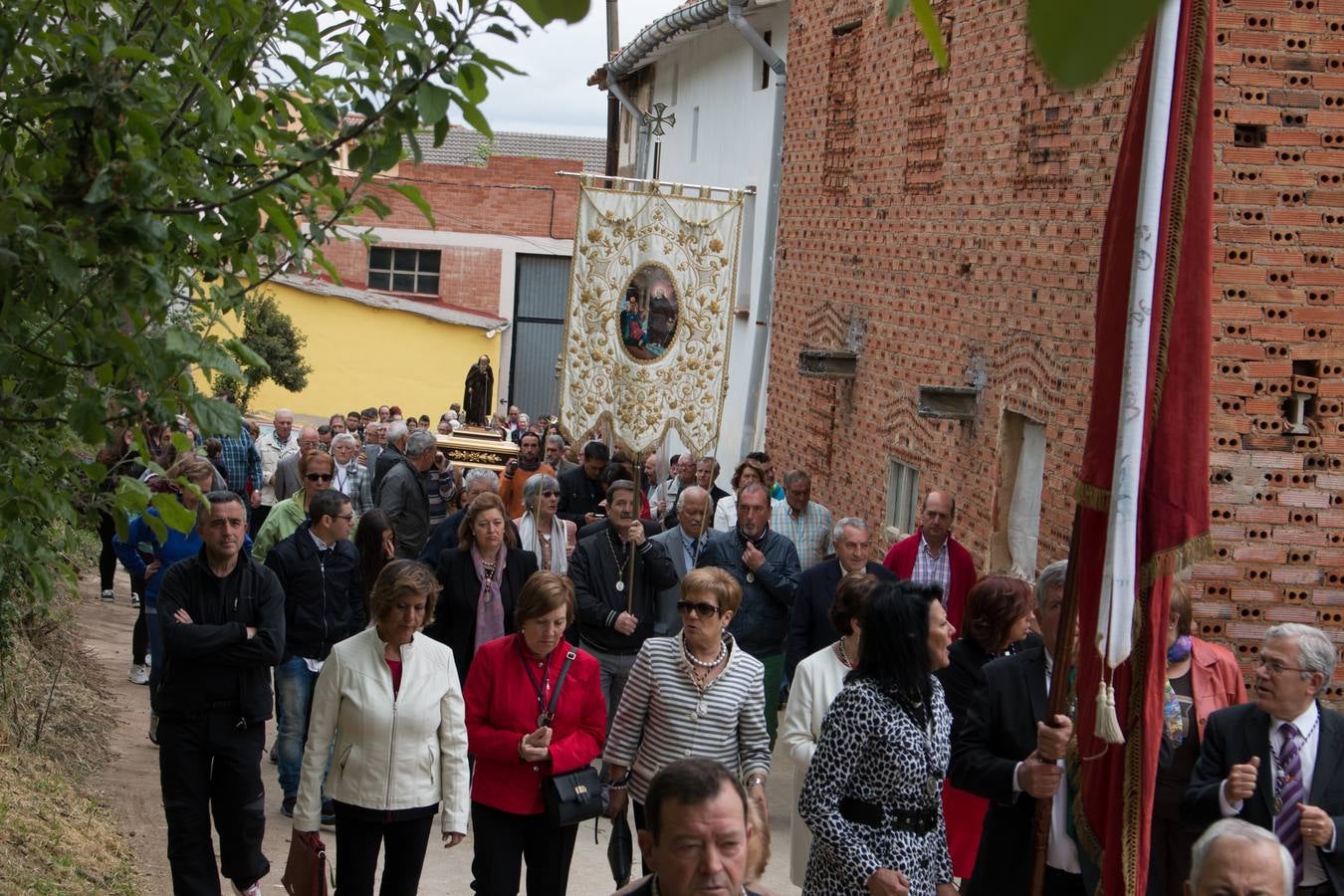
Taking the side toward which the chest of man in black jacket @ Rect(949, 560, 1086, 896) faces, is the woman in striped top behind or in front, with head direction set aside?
behind

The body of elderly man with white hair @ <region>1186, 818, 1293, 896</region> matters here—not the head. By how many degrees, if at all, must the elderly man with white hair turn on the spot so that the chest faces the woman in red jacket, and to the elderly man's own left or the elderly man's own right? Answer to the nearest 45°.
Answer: approximately 135° to the elderly man's own right

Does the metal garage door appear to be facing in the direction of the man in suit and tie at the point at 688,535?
yes

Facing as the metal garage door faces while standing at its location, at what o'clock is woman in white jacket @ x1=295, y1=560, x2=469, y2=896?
The woman in white jacket is roughly at 12 o'clock from the metal garage door.

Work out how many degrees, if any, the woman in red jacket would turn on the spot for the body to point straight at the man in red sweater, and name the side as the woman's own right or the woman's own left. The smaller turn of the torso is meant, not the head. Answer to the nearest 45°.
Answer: approximately 135° to the woman's own left

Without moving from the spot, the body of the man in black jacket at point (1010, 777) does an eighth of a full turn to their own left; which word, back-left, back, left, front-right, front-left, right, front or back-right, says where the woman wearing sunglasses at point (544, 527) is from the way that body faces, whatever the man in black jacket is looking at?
back-left

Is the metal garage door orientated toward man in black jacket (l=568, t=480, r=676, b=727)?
yes

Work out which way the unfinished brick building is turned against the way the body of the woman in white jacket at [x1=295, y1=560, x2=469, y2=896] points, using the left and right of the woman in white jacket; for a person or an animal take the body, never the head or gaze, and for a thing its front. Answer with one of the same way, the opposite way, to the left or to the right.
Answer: to the right

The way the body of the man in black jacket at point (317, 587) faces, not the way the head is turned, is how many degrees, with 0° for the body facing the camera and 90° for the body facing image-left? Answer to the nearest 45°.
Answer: approximately 315°

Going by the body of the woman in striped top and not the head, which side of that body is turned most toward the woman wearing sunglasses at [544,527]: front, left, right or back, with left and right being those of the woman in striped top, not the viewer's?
back
